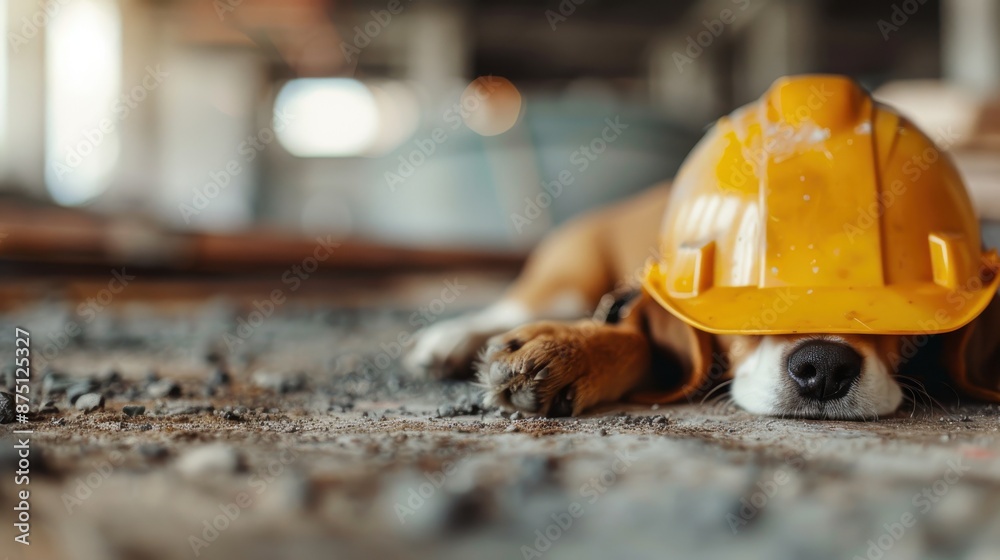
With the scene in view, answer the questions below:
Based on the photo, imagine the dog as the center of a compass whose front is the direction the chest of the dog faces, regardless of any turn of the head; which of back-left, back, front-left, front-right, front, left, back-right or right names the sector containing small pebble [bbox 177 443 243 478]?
front-right

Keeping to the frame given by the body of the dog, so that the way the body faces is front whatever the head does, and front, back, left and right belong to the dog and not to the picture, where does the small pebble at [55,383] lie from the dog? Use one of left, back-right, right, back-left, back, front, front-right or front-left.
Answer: right

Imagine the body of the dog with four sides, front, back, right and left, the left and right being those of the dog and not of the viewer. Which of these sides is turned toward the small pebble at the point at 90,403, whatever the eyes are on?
right

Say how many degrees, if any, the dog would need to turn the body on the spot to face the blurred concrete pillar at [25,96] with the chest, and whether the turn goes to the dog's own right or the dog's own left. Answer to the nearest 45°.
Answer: approximately 135° to the dog's own right

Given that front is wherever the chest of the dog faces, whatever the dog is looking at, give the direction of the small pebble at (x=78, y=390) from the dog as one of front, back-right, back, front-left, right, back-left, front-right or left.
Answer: right

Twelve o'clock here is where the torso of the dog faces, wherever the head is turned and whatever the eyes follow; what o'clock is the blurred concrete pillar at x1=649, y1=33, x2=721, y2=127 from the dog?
The blurred concrete pillar is roughly at 6 o'clock from the dog.

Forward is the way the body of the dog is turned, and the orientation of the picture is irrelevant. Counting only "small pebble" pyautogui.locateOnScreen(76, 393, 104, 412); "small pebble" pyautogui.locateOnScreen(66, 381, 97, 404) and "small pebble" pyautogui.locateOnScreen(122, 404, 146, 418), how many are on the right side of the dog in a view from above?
3

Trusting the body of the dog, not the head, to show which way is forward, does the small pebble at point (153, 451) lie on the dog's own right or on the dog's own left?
on the dog's own right

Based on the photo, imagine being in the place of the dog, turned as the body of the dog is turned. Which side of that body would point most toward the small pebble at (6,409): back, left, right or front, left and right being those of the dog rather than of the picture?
right

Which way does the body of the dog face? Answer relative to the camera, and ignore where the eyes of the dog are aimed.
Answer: toward the camera

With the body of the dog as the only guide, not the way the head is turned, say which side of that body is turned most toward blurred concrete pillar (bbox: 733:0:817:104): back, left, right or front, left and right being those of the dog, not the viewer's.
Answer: back

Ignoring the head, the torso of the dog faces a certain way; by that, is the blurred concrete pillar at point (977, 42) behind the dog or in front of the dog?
behind
